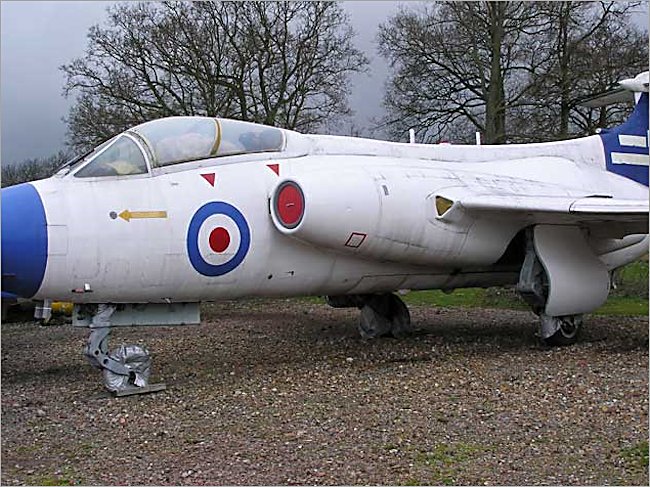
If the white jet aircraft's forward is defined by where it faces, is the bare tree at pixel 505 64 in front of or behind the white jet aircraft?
behind

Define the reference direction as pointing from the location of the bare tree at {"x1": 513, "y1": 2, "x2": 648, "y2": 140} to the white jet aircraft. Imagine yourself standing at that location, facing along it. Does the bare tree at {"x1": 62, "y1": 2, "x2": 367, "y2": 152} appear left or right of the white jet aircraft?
right

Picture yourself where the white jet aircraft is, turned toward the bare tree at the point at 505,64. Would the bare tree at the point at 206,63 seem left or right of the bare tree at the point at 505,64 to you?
left

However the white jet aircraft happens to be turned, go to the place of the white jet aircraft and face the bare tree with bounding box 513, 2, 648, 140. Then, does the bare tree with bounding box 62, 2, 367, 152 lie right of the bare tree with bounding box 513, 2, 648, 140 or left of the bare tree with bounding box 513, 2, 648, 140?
left

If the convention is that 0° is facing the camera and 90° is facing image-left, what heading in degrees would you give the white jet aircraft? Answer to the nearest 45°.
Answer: approximately 45°

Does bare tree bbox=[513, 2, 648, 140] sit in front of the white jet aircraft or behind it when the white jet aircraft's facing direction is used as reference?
behind

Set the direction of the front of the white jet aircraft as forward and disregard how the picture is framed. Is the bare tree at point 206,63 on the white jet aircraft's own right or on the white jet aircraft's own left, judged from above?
on the white jet aircraft's own right
